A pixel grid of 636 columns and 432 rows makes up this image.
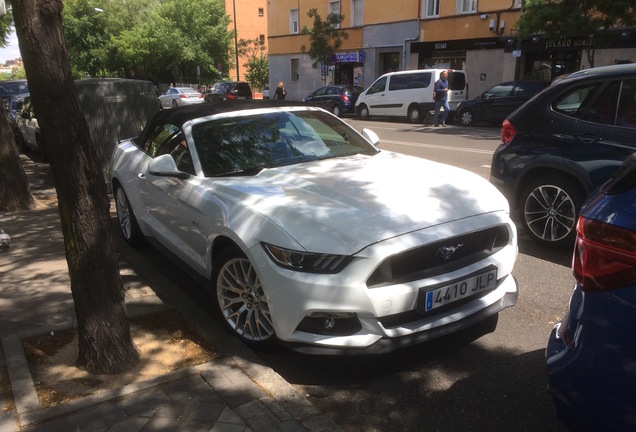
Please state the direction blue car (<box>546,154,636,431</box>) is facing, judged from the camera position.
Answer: facing away from the viewer and to the right of the viewer

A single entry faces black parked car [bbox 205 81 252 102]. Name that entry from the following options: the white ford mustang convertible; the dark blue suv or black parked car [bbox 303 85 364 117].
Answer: black parked car [bbox 303 85 364 117]

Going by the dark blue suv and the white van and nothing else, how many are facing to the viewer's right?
1

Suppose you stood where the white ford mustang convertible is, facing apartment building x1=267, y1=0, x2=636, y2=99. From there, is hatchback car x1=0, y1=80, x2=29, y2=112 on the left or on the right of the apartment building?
left

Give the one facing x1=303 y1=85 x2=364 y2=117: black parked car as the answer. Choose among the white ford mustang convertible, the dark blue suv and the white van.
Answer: the white van

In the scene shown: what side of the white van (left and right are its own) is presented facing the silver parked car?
front

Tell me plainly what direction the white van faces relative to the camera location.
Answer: facing away from the viewer and to the left of the viewer

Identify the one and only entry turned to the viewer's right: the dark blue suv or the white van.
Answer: the dark blue suv

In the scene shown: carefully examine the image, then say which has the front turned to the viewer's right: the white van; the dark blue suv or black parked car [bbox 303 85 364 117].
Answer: the dark blue suv

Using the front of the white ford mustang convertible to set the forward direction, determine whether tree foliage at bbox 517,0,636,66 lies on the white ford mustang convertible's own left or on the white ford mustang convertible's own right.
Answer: on the white ford mustang convertible's own left

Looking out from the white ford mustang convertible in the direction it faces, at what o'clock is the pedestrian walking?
The pedestrian walking is roughly at 8 o'clock from the white ford mustang convertible.

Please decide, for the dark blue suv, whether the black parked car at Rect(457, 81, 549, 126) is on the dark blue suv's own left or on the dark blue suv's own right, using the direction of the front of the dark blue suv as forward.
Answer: on the dark blue suv's own left

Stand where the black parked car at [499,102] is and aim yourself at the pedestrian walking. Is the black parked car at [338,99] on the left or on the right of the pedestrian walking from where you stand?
right

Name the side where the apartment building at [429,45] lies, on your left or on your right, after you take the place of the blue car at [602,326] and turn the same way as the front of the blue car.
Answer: on your left

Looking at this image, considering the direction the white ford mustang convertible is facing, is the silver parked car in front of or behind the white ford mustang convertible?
behind

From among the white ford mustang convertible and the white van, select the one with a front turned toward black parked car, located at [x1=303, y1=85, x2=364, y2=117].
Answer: the white van

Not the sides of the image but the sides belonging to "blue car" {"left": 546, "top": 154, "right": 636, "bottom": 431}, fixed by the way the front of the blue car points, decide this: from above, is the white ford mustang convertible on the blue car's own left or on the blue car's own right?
on the blue car's own left

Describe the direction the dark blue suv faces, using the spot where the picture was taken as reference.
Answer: facing to the right of the viewer

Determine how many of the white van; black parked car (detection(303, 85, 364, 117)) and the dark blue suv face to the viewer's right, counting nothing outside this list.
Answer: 1
